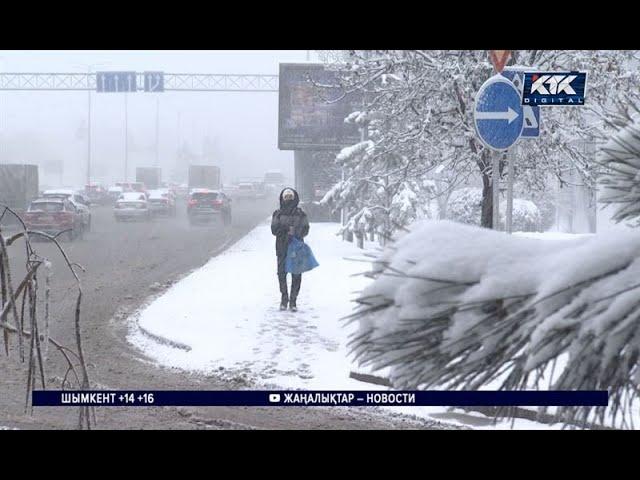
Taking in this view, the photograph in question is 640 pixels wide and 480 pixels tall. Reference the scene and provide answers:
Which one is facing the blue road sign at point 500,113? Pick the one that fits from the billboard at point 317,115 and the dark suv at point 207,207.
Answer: the billboard

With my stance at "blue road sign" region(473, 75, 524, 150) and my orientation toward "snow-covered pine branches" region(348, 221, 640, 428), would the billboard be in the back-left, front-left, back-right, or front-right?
back-right

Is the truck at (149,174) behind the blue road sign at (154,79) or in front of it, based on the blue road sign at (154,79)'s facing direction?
behind

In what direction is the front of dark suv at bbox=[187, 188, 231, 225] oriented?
away from the camera

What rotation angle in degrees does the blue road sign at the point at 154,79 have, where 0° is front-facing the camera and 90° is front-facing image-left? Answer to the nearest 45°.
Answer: approximately 0°

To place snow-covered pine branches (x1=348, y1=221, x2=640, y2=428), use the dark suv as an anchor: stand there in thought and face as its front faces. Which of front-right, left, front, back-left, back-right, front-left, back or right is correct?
back

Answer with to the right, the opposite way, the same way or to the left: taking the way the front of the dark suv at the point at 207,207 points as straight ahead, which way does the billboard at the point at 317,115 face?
the opposite way

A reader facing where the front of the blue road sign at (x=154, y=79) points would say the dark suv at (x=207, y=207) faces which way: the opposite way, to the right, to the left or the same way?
the opposite way
